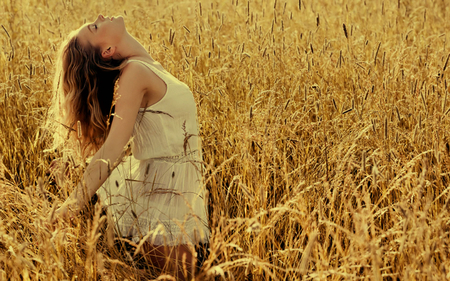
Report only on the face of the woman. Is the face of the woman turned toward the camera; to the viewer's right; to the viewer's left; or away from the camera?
to the viewer's right

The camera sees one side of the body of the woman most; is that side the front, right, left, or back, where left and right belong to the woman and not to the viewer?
right
